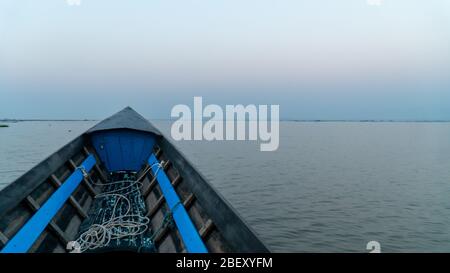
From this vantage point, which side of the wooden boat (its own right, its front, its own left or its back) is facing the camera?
back
